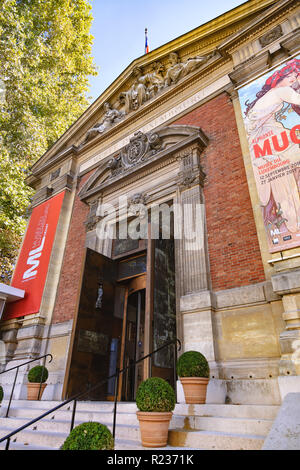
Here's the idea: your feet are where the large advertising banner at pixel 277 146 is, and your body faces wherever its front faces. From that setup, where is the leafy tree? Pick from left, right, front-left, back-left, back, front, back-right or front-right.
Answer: front-right

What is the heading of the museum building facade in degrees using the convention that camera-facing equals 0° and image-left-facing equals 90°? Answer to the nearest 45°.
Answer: approximately 45°

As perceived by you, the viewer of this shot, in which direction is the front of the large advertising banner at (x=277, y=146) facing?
facing the viewer and to the left of the viewer

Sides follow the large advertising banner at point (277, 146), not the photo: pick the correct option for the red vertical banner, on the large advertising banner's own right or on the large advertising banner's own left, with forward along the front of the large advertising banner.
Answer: on the large advertising banner's own right
